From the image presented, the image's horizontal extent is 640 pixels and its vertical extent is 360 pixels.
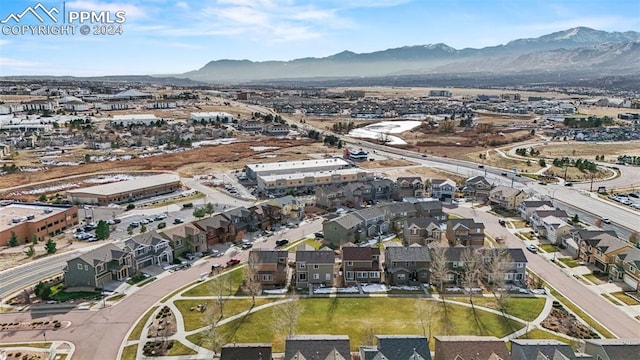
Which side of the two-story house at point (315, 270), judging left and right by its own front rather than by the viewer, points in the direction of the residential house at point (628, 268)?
left

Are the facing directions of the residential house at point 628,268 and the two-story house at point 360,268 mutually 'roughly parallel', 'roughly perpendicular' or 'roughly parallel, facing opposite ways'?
roughly perpendicular

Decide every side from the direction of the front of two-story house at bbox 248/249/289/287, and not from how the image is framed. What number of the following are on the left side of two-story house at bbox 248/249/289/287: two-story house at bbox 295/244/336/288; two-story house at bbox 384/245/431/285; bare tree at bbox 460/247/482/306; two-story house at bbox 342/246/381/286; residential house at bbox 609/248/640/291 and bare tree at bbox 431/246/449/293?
6

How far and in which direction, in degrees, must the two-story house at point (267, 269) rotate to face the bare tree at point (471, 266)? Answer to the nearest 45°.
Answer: approximately 90° to its left

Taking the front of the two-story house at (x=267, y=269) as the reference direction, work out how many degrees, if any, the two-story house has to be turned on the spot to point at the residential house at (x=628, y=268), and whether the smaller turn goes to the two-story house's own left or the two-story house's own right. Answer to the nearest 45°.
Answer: approximately 90° to the two-story house's own left

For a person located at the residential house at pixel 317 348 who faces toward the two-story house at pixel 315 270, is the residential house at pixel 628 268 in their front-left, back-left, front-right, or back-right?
front-right

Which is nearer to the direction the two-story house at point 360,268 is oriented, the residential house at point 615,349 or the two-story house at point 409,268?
the residential house

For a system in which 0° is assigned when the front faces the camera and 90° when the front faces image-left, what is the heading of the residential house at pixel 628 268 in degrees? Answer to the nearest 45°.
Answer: approximately 45°

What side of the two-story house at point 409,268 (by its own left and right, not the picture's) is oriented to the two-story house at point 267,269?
right

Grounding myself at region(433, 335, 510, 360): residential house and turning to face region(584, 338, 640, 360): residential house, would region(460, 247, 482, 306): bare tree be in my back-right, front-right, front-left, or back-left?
front-left

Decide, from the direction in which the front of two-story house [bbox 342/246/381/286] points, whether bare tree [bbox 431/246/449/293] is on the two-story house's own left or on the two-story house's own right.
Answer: on the two-story house's own left

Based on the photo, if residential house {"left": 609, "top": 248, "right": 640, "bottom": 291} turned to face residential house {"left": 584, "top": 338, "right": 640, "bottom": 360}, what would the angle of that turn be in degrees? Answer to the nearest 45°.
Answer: approximately 45° to its left

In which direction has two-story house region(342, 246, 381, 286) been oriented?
toward the camera

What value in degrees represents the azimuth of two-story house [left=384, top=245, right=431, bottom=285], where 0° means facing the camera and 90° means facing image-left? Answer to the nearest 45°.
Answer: approximately 0°

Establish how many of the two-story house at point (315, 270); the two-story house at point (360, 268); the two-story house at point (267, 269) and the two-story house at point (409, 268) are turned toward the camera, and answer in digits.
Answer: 4

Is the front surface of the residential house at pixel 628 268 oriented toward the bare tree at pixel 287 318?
yes

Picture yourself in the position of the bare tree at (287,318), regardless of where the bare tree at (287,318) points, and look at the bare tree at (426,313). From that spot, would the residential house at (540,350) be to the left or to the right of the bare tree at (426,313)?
right

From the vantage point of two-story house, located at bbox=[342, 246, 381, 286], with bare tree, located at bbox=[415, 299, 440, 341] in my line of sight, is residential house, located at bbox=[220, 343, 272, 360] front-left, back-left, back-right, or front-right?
front-right

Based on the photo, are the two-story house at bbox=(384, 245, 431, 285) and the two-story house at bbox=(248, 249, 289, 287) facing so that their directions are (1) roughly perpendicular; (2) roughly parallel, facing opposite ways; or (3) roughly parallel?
roughly parallel
